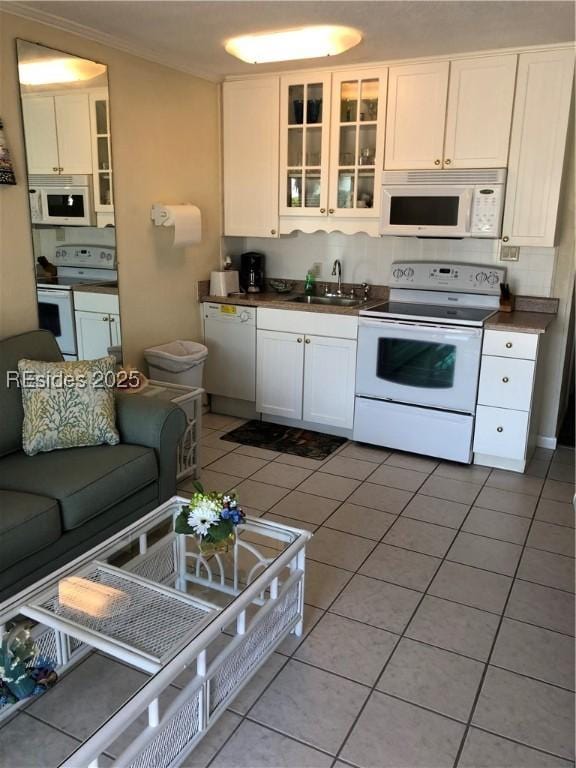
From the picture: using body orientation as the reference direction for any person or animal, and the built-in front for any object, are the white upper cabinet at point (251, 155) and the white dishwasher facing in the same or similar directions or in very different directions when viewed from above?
same or similar directions

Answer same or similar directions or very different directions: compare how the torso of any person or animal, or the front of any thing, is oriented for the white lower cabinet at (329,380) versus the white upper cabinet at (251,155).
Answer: same or similar directions

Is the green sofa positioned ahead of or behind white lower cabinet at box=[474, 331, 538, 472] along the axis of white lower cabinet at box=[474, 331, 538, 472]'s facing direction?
ahead

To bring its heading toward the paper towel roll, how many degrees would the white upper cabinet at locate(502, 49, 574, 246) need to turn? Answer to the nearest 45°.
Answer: approximately 90° to its right

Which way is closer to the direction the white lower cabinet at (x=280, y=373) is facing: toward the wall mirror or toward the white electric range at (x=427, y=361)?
the wall mirror

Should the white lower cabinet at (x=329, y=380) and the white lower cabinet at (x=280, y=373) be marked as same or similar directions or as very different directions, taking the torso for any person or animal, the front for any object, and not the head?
same or similar directions

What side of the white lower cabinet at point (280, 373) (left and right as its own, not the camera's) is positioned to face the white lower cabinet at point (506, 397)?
left

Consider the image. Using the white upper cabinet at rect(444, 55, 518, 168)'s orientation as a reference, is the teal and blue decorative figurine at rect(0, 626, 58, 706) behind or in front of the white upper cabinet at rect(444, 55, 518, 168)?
in front

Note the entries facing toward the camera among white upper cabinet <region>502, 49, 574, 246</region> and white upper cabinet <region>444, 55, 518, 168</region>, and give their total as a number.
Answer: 2

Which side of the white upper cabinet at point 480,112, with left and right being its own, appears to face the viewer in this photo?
front

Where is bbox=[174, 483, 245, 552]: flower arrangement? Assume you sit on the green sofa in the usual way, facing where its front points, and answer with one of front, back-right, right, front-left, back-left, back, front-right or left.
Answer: front

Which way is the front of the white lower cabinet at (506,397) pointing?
toward the camera

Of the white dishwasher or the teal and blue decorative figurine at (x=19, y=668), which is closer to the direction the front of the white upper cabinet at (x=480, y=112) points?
the teal and blue decorative figurine

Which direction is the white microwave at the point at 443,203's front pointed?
toward the camera

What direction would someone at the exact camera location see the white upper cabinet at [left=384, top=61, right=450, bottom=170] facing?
facing the viewer
